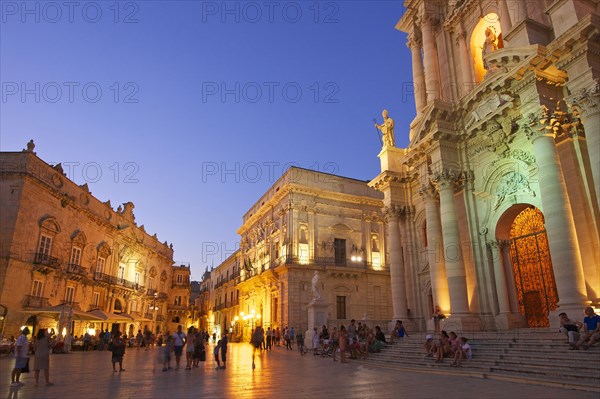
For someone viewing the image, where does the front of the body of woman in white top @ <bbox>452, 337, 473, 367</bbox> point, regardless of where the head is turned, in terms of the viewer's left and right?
facing to the left of the viewer

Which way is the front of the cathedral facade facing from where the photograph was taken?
facing the viewer and to the left of the viewer

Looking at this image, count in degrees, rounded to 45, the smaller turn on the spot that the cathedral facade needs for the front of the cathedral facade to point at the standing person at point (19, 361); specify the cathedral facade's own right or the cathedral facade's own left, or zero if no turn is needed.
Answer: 0° — it already faces them

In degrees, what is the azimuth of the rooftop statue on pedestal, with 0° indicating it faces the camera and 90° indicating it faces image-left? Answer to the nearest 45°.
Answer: approximately 45°

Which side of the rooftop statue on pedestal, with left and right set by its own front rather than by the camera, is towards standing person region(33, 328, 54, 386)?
front

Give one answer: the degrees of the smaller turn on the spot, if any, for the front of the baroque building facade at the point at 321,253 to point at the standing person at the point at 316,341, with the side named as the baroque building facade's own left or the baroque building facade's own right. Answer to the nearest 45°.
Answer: approximately 45° to the baroque building facade's own left

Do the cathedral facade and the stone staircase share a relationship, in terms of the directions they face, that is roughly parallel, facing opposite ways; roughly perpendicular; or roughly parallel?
roughly parallel
